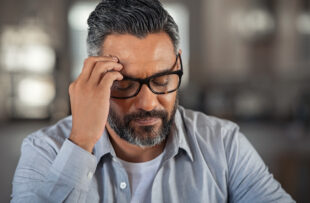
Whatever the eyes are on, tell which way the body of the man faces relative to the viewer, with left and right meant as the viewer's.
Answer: facing the viewer

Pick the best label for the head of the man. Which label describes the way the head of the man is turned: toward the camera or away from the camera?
toward the camera
